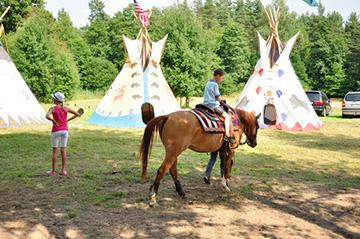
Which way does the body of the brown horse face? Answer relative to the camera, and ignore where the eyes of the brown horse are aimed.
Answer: to the viewer's right

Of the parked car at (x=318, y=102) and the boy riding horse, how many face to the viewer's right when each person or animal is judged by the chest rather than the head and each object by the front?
1

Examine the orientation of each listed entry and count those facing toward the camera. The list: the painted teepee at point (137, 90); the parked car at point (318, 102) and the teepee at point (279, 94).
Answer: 2

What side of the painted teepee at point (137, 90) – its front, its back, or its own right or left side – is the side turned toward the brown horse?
front

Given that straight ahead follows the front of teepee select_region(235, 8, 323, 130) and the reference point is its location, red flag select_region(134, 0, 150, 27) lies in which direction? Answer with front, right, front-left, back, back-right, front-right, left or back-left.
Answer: right

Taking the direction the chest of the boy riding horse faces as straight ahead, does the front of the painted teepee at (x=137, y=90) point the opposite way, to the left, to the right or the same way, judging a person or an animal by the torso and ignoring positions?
to the right

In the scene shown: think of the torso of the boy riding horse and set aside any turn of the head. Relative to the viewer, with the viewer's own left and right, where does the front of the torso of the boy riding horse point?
facing to the right of the viewer

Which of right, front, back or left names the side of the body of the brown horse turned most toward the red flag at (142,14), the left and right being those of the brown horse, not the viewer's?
left

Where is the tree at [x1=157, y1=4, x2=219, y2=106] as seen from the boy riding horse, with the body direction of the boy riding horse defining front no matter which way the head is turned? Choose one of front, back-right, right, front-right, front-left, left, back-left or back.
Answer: left
